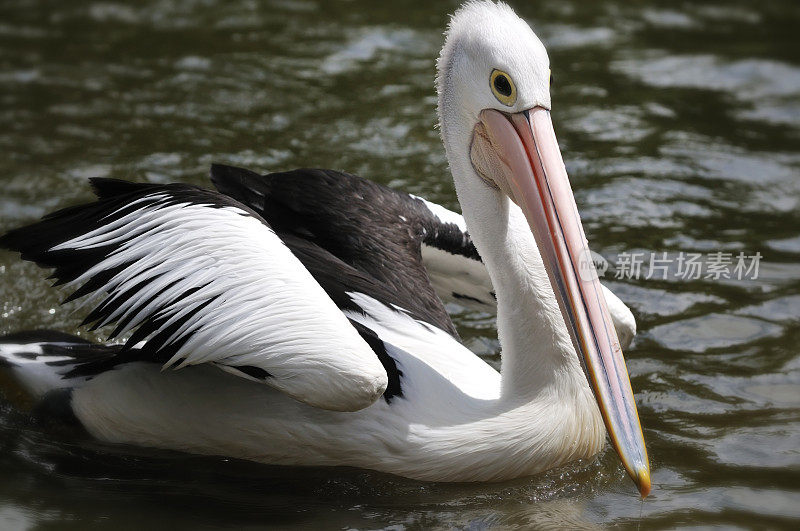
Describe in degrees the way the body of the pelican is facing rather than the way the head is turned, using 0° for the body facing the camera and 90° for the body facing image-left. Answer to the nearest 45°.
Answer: approximately 315°
